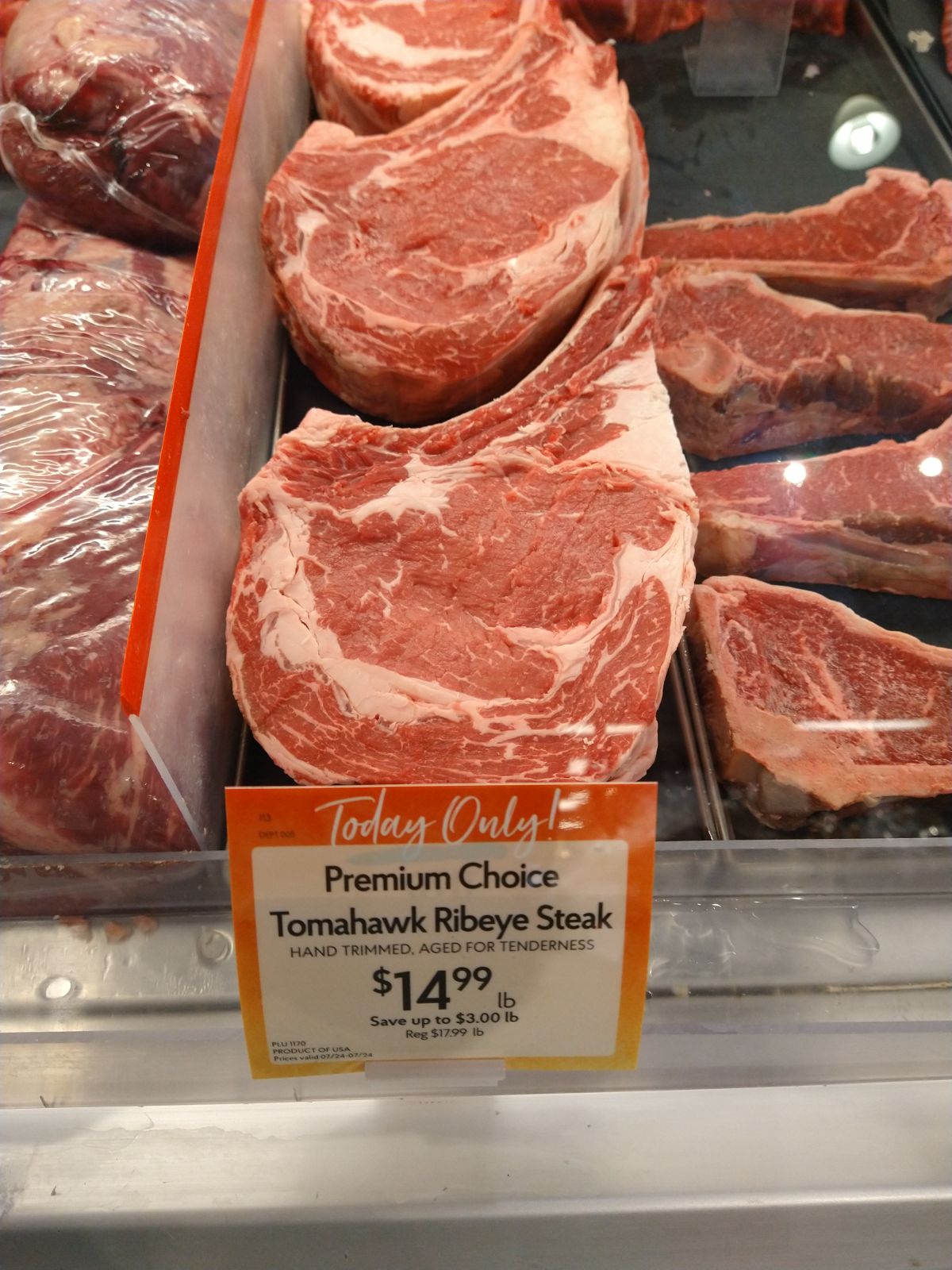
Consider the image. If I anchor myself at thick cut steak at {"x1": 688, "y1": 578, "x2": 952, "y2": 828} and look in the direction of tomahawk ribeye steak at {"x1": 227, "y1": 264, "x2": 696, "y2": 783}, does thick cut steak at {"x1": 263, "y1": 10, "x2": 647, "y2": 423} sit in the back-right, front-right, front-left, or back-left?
front-right

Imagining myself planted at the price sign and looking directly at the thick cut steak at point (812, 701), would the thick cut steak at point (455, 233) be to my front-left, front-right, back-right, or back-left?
front-left

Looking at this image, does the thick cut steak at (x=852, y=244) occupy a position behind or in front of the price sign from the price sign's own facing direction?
behind

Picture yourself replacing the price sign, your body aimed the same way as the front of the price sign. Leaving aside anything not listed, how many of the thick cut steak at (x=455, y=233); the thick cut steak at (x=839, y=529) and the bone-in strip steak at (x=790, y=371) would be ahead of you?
0

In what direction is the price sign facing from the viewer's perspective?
toward the camera

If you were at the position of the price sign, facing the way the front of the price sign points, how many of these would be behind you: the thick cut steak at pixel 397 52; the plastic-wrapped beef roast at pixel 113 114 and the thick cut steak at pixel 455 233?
3

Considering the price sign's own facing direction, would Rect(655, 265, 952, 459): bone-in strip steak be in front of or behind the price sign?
behind

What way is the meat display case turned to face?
toward the camera

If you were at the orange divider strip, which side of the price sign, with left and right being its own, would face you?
back

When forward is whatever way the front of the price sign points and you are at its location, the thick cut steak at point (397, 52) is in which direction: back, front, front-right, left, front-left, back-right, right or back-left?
back

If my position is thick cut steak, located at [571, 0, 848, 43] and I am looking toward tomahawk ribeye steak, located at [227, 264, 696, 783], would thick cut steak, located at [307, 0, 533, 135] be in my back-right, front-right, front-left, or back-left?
front-right
